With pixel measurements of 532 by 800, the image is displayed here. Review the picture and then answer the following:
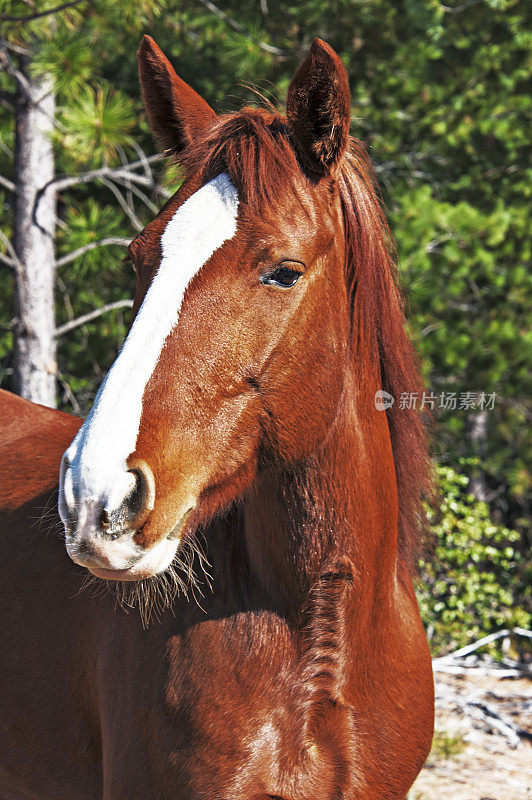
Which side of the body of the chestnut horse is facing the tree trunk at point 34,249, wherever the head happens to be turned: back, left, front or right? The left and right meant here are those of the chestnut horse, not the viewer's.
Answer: back

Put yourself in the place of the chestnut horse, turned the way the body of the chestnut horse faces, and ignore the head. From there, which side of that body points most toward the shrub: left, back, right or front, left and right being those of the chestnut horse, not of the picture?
left

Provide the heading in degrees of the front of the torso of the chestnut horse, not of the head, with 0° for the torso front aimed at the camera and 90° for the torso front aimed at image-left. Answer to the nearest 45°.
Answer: approximately 315°

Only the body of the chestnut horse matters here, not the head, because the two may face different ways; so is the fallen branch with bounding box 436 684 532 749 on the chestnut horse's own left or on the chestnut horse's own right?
on the chestnut horse's own left
